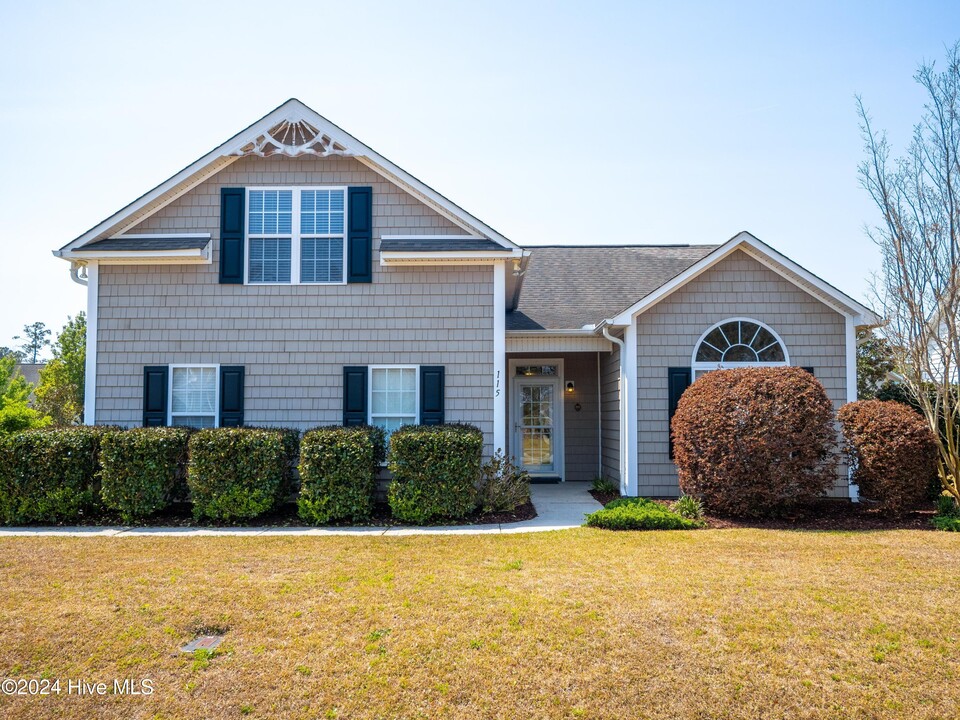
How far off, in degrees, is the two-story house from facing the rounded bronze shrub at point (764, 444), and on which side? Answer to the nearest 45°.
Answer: approximately 90° to its left

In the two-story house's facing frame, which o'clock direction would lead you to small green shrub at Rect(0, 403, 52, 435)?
The small green shrub is roughly at 4 o'clock from the two-story house.

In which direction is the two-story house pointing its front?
toward the camera

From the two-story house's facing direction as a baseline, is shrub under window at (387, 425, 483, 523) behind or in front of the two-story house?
in front

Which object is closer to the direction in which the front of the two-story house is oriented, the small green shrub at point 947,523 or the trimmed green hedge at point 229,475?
the trimmed green hedge

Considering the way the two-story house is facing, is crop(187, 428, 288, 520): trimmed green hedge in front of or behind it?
in front

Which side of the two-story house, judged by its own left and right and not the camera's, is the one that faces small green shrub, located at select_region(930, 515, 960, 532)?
left

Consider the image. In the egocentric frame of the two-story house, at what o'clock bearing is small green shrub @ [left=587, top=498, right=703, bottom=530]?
The small green shrub is roughly at 10 o'clock from the two-story house.
